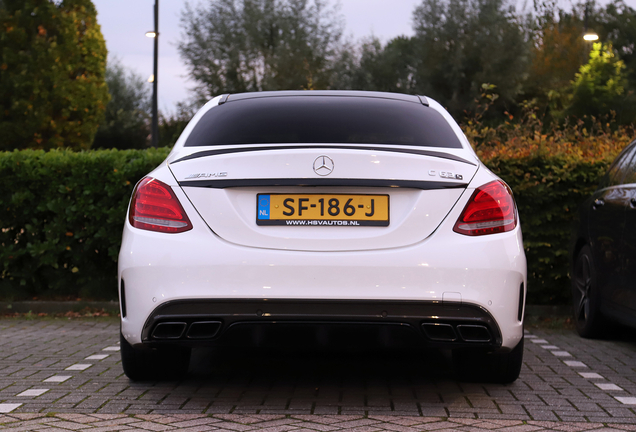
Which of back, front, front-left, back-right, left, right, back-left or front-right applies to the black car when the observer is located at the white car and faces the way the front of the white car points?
front-right

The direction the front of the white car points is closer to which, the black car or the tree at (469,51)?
the tree

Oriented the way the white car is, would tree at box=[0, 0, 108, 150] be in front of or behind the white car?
in front

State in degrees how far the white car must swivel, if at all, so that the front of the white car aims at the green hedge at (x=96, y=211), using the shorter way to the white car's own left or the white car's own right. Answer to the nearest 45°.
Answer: approximately 45° to the white car's own left

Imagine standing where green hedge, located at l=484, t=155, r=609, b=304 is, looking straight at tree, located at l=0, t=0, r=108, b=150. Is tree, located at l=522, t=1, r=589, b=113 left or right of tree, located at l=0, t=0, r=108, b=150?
right

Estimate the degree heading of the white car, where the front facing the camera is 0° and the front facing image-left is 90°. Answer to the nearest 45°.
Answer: approximately 180°

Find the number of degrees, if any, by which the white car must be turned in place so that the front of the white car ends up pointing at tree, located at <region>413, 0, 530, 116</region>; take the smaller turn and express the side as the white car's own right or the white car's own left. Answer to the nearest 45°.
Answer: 0° — it already faces it
